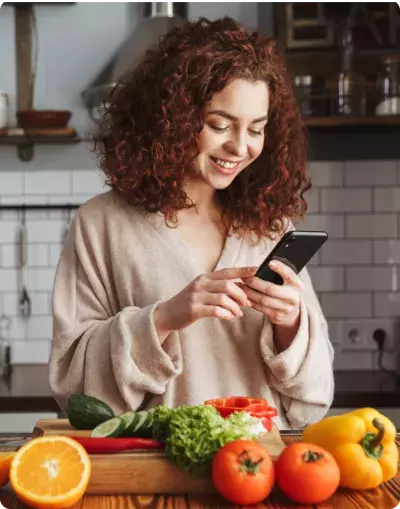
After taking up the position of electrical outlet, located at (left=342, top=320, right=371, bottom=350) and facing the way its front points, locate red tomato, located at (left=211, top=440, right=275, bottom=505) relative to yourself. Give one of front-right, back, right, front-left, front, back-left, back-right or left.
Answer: front

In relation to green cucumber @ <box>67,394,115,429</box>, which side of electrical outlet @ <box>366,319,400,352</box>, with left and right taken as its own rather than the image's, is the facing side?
front

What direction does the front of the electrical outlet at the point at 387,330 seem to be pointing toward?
toward the camera

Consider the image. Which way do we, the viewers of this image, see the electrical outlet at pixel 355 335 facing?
facing the viewer

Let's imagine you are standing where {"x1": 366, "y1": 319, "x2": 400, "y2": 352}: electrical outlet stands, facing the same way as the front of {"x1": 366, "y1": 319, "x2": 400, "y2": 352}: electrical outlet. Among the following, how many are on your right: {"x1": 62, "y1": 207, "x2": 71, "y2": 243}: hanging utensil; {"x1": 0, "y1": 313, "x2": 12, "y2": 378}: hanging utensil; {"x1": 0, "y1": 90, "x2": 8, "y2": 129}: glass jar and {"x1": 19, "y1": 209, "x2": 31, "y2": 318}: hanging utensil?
4

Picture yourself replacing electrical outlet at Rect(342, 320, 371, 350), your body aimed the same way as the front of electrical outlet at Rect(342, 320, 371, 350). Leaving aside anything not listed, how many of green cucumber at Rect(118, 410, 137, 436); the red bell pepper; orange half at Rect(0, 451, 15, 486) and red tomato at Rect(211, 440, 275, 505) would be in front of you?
4

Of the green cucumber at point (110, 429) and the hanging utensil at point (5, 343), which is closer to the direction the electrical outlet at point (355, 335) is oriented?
the green cucumber

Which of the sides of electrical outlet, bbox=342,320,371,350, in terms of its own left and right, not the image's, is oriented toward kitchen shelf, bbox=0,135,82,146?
right

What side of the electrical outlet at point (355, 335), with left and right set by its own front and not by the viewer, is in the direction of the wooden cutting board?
front

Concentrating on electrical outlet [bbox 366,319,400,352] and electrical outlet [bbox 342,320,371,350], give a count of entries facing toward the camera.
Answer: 2

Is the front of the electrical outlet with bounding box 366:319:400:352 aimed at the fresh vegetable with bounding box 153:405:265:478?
yes

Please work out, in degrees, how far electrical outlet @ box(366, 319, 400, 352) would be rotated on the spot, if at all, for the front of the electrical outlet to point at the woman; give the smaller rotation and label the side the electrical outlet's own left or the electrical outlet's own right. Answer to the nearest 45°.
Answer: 0° — it already faces them

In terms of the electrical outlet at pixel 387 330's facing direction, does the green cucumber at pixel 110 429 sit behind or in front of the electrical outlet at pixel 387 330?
in front

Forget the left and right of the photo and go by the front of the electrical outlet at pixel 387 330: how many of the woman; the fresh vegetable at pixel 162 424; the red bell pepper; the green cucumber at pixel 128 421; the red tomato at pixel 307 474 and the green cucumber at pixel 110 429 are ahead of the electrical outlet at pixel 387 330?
6

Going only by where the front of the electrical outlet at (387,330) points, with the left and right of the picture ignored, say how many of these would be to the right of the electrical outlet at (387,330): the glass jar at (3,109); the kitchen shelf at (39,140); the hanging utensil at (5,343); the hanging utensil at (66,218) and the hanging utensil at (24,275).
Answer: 5

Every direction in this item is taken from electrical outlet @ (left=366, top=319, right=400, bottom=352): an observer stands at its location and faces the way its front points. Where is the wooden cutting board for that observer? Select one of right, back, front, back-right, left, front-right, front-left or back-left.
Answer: front

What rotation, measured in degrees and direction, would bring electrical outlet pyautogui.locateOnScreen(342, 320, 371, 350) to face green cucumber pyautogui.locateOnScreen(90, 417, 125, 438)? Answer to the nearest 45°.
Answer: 0° — it already faces it
